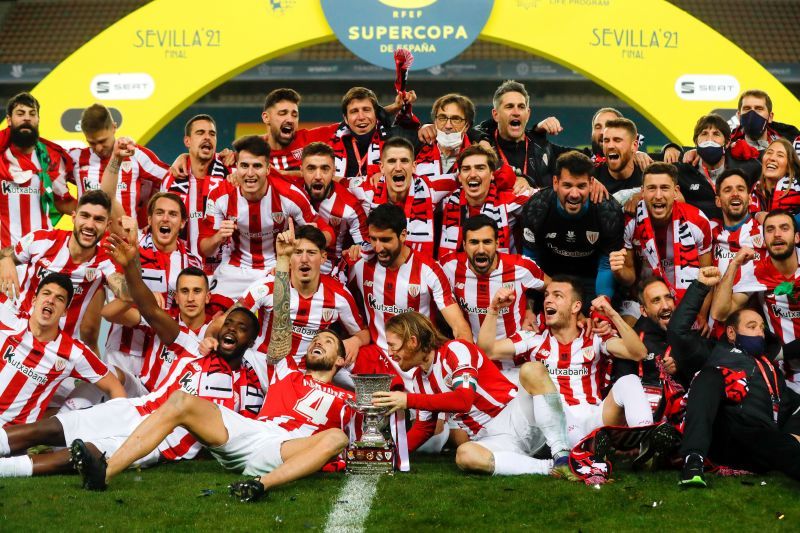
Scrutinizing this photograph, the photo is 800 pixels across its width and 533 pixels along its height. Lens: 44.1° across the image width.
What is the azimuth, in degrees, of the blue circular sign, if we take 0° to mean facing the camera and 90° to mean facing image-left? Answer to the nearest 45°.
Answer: approximately 0°

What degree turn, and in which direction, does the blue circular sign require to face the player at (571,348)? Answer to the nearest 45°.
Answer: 0° — it already faces them

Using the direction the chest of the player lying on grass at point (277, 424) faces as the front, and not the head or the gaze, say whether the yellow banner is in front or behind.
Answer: behind

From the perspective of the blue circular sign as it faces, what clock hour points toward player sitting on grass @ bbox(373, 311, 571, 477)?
The player sitting on grass is roughly at 12 o'clock from the blue circular sign.
